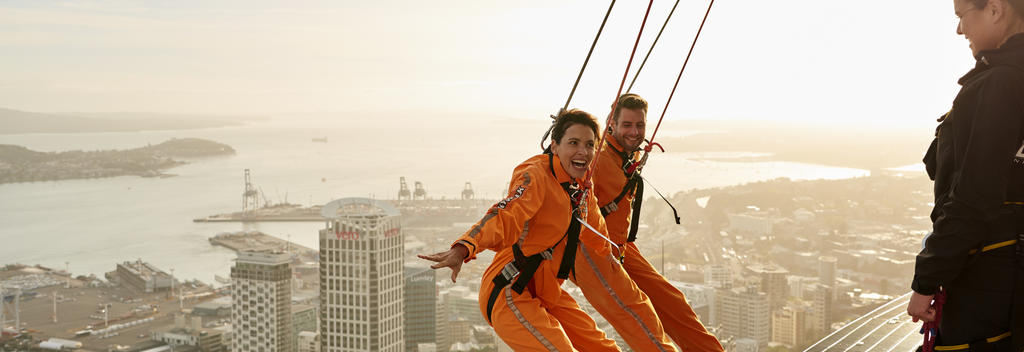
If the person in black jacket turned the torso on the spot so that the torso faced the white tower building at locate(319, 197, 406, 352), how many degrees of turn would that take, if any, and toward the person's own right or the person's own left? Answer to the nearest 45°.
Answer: approximately 45° to the person's own right

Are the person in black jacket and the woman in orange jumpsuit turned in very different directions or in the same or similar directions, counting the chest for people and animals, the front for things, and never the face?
very different directions

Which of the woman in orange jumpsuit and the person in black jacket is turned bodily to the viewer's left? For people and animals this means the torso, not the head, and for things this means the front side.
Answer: the person in black jacket

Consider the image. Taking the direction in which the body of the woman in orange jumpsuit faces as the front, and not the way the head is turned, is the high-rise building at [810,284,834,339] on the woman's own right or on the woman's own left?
on the woman's own left

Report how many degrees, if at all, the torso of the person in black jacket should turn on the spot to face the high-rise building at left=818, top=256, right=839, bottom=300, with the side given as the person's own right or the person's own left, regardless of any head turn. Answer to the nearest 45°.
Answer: approximately 90° to the person's own right

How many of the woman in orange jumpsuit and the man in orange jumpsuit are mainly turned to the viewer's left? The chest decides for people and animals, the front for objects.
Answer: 0

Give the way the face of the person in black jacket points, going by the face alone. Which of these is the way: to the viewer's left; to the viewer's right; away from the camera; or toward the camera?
to the viewer's left

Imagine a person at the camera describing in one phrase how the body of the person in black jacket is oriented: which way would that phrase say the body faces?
to the viewer's left

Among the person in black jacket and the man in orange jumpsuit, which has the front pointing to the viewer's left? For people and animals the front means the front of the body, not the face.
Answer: the person in black jacket

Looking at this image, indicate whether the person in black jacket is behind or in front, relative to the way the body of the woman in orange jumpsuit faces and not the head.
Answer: in front

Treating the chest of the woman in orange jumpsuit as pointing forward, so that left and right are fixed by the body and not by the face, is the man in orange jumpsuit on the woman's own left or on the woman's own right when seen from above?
on the woman's own left

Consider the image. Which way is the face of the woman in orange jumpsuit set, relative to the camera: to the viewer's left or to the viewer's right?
to the viewer's right

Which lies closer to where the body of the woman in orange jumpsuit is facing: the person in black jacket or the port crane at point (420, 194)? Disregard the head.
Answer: the person in black jacket
